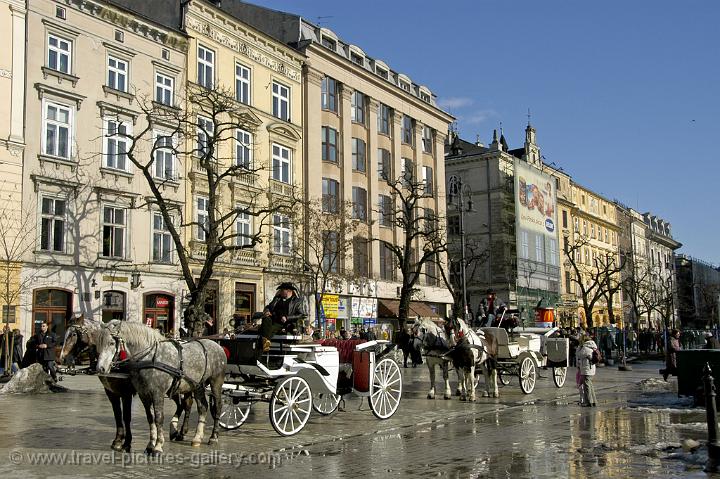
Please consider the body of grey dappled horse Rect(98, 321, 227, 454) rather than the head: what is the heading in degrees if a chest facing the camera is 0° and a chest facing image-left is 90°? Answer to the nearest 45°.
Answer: approximately 45°

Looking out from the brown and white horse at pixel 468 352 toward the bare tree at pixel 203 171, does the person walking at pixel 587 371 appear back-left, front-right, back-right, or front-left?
back-right

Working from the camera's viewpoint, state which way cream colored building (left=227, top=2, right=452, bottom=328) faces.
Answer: facing the viewer and to the right of the viewer

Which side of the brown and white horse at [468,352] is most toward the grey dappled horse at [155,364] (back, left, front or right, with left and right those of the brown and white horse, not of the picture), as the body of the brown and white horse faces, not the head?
front

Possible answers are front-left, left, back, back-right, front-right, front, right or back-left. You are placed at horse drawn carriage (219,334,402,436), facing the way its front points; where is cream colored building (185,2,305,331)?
back-right

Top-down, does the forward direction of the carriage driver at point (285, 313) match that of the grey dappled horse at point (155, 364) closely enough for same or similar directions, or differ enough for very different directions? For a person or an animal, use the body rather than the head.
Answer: same or similar directions

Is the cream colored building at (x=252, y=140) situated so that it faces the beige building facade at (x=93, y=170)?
no

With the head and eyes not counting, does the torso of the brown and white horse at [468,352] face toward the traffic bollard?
no

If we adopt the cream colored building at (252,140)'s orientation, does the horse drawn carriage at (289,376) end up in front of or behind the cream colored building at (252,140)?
in front

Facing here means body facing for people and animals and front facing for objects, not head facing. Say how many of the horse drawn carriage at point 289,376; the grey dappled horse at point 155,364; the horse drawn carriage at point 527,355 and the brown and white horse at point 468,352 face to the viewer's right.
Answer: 0

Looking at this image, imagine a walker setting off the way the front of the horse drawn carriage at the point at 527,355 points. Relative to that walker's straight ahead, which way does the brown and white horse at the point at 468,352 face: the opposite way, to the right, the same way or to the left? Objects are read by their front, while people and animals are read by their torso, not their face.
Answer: the same way

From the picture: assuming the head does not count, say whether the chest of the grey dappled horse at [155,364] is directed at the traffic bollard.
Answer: no

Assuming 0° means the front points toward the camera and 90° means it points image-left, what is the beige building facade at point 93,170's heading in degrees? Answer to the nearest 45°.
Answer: approximately 315°

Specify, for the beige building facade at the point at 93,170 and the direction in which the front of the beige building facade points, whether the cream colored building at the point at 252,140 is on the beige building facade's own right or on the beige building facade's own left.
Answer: on the beige building facade's own left

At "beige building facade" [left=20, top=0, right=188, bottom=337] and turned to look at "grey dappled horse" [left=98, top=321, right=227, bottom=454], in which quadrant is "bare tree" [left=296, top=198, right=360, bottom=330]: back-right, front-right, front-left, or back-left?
back-left

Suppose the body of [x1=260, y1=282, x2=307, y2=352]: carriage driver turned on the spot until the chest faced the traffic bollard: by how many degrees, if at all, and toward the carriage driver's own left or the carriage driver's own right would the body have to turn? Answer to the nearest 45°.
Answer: approximately 90° to the carriage driver's own left

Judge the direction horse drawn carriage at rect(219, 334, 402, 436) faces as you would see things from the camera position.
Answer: facing the viewer and to the left of the viewer

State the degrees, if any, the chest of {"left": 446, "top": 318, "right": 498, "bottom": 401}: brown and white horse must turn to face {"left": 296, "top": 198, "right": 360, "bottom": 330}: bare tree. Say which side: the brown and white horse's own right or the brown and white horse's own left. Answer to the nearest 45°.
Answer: approximately 135° to the brown and white horse's own right

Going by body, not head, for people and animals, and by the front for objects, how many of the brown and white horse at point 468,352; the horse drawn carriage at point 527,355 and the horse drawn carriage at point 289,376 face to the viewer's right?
0

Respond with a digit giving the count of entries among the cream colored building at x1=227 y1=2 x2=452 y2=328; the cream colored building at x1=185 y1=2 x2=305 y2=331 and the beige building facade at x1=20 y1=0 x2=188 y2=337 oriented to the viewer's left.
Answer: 0
